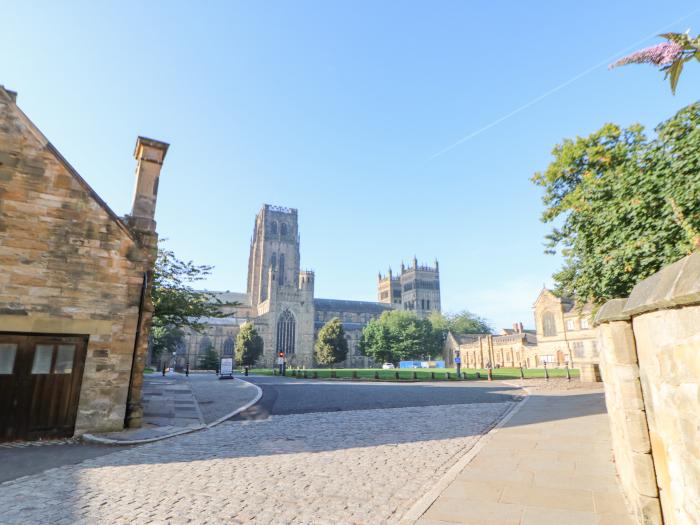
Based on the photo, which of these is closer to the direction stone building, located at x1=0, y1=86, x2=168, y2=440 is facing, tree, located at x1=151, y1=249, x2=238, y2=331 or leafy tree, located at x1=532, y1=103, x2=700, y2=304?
the leafy tree

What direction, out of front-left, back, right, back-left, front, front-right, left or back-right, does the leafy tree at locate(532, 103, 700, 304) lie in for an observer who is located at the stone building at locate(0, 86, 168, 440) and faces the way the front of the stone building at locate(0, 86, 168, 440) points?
front-left

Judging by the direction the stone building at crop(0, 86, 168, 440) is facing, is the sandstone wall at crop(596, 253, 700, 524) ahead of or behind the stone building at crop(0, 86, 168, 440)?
ahead

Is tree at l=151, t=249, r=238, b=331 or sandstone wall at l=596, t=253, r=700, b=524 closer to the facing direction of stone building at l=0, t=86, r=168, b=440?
the sandstone wall
